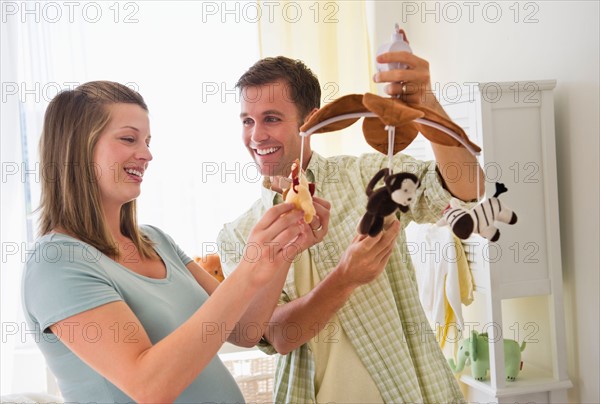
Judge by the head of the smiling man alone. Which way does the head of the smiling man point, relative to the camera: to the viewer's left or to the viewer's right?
to the viewer's left

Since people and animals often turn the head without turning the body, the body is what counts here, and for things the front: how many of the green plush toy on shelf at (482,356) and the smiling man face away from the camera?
0

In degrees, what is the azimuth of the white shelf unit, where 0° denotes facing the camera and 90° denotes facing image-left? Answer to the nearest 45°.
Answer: approximately 45°

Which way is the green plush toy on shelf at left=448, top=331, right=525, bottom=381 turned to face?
to the viewer's left

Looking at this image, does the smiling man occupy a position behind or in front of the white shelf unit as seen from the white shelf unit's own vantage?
in front
